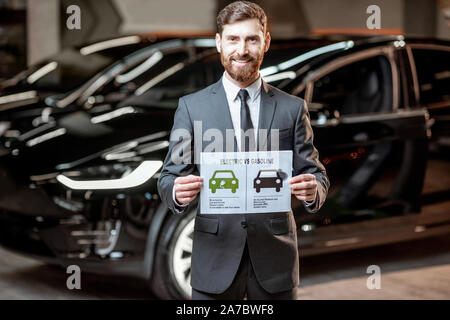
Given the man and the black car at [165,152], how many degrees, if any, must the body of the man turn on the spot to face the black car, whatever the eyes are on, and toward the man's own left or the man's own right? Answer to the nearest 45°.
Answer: approximately 180°

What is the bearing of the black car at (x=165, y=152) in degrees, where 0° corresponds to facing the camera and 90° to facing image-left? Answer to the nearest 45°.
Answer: approximately 45°

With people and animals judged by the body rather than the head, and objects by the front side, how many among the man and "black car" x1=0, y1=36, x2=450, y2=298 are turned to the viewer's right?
0
